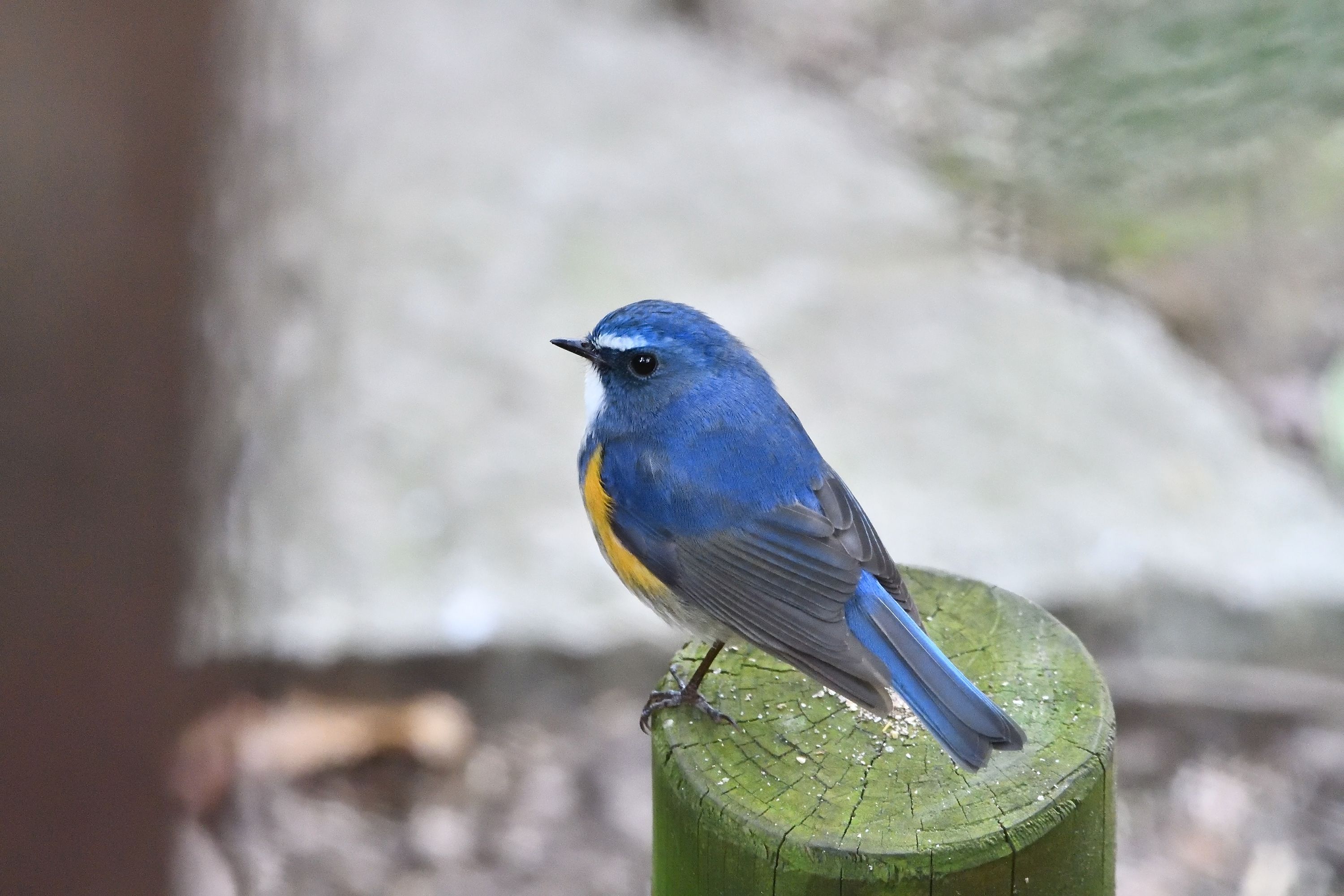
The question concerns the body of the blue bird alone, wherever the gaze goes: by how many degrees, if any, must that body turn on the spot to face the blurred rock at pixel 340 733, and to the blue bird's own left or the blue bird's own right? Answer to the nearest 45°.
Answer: approximately 45° to the blue bird's own right

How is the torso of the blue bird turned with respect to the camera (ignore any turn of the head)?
to the viewer's left
